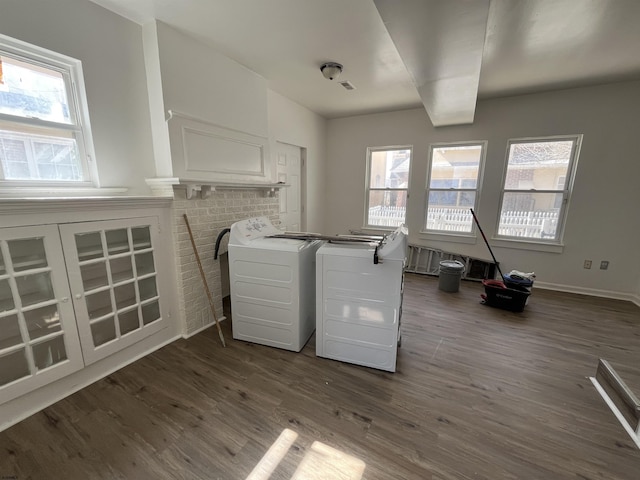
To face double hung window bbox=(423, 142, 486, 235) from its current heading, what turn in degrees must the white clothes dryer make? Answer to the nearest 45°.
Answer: approximately 135° to its right

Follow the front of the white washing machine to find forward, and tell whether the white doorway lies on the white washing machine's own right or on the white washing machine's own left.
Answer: on the white washing machine's own left
